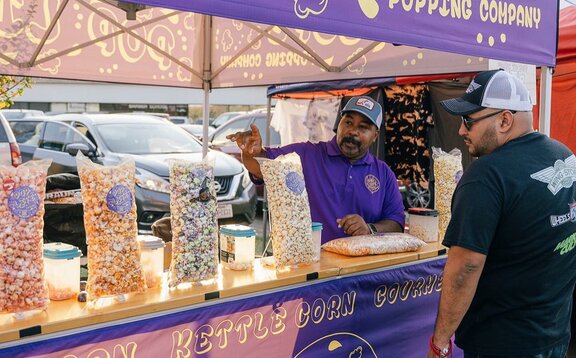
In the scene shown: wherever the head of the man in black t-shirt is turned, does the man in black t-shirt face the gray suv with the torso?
yes

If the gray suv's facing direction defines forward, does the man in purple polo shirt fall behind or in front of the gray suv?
in front

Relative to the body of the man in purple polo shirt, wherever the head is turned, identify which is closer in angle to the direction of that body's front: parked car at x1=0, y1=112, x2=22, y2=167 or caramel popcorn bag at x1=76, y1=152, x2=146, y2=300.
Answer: the caramel popcorn bag

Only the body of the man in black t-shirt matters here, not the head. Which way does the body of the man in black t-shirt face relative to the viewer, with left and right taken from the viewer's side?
facing away from the viewer and to the left of the viewer

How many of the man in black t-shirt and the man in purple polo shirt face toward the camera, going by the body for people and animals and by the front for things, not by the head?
1

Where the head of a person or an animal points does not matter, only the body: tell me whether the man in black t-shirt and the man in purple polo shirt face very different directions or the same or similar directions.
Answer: very different directions

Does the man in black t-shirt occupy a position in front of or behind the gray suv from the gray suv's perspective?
in front

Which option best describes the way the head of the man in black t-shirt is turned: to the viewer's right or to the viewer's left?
to the viewer's left

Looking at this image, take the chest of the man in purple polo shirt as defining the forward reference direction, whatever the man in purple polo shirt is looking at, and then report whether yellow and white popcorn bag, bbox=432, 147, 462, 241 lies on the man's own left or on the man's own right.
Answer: on the man's own left
